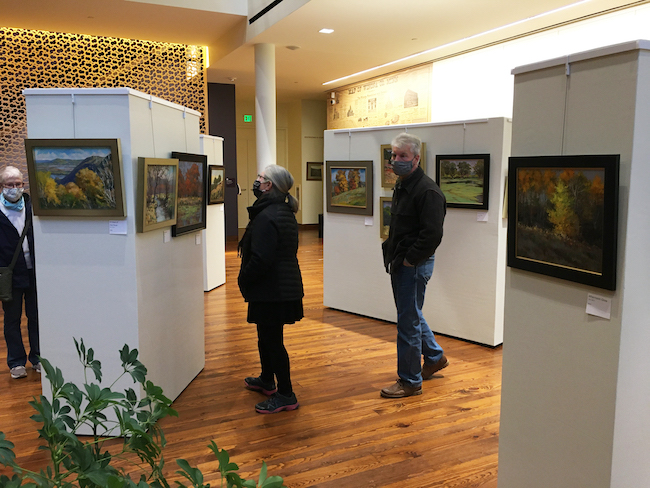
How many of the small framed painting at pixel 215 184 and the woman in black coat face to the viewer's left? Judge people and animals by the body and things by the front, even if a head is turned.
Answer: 1

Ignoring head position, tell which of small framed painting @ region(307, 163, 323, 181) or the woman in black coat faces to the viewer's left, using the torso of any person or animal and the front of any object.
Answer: the woman in black coat

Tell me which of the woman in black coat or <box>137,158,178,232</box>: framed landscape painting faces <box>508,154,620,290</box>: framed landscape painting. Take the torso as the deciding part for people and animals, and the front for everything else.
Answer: <box>137,158,178,232</box>: framed landscape painting

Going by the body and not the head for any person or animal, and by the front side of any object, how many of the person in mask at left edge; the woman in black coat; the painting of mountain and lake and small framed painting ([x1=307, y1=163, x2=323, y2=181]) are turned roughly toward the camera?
3

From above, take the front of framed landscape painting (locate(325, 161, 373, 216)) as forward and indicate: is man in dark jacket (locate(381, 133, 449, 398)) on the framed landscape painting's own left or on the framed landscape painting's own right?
on the framed landscape painting's own left

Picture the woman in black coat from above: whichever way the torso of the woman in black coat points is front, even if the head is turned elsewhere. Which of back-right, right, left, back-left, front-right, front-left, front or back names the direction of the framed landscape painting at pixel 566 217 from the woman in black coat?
back-left

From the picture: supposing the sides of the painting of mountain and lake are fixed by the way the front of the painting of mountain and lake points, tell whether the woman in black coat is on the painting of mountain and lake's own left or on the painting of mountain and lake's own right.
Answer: on the painting of mountain and lake's own left

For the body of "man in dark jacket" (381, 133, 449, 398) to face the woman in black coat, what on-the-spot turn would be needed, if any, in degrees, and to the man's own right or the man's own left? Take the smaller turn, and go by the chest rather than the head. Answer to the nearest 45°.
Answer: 0° — they already face them

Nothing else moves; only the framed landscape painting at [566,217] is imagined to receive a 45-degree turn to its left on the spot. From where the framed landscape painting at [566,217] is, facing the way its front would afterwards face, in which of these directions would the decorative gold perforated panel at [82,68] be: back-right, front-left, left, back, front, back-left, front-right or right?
back-right

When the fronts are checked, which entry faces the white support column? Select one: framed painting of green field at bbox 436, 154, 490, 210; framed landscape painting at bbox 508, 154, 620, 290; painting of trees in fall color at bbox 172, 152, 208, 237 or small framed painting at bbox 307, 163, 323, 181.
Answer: the small framed painting

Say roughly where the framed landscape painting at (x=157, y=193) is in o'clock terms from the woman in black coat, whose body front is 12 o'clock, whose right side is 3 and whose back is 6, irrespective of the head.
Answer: The framed landscape painting is roughly at 12 o'clock from the woman in black coat.

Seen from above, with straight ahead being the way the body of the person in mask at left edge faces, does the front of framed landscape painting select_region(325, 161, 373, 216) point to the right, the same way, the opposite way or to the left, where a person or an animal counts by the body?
to the right
